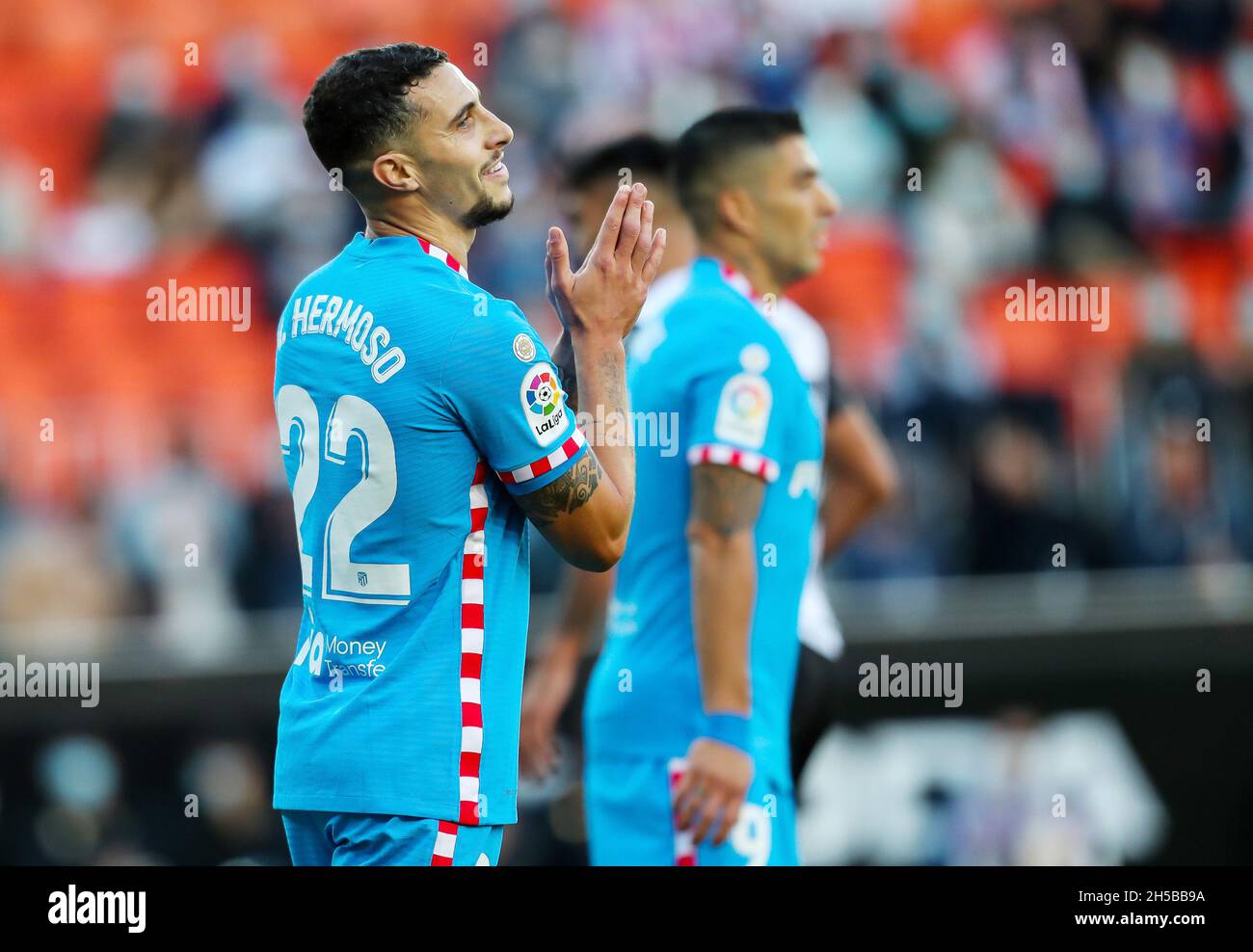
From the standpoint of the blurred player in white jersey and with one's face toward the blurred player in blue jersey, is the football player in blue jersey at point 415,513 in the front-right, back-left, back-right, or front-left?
front-right

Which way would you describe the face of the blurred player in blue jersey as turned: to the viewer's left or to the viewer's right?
to the viewer's right

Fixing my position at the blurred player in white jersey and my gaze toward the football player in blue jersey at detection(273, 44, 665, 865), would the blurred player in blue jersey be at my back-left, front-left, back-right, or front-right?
front-left

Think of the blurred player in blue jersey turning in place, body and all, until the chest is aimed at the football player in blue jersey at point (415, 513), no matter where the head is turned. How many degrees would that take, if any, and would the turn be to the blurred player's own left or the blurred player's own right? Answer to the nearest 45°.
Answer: approximately 90° to the blurred player's own right

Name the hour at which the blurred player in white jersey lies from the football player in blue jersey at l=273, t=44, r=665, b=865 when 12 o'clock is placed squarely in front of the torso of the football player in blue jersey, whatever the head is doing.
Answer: The blurred player in white jersey is roughly at 11 o'clock from the football player in blue jersey.

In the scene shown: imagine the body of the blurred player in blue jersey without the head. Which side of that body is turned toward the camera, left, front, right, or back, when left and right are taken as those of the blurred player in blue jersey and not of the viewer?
right

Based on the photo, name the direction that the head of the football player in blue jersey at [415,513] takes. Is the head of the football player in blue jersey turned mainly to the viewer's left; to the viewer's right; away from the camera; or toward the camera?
to the viewer's right

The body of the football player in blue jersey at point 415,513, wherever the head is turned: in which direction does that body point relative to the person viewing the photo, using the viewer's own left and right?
facing away from the viewer and to the right of the viewer

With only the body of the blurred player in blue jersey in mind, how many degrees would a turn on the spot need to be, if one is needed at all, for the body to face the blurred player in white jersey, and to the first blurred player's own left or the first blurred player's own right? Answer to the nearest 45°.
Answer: approximately 90° to the first blurred player's own left
